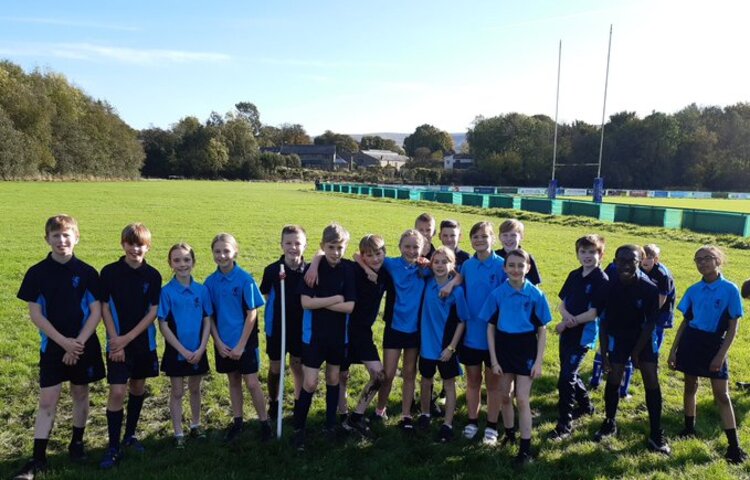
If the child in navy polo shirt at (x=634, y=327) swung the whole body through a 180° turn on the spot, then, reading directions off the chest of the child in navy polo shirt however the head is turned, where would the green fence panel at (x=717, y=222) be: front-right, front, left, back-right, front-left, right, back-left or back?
front

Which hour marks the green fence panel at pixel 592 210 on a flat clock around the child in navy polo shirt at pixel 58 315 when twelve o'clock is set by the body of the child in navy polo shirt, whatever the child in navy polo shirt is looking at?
The green fence panel is roughly at 8 o'clock from the child in navy polo shirt.

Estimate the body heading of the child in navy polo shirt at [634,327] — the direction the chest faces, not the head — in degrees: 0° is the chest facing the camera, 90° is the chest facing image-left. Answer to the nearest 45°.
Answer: approximately 0°

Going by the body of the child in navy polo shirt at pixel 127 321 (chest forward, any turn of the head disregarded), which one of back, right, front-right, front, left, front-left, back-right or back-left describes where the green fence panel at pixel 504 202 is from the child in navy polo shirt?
back-left

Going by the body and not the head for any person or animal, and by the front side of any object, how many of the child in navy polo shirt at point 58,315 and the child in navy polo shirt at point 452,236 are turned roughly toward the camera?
2

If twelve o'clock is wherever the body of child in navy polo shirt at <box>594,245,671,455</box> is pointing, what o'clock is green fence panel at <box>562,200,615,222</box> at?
The green fence panel is roughly at 6 o'clock from the child in navy polo shirt.

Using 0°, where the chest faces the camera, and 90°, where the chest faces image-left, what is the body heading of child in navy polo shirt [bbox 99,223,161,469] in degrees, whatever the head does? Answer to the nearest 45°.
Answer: approximately 0°

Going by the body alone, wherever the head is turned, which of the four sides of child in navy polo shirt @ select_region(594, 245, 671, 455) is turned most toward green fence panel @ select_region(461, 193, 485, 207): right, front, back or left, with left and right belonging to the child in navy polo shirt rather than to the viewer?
back
